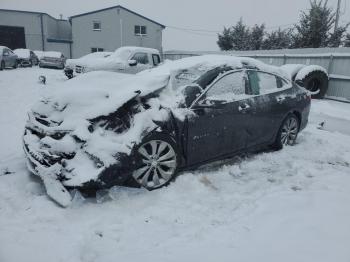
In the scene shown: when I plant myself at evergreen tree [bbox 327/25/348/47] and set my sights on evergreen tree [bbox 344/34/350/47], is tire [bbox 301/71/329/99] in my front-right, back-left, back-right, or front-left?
back-right

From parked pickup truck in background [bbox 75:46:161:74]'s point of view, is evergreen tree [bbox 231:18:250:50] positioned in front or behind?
behind

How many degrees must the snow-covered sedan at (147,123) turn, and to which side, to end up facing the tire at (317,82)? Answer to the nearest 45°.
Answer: approximately 180°

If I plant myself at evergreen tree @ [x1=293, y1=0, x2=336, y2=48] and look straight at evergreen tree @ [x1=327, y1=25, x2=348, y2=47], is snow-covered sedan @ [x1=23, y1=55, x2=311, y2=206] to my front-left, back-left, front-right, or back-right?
back-right

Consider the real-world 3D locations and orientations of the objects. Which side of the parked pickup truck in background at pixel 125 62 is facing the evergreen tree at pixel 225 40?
back

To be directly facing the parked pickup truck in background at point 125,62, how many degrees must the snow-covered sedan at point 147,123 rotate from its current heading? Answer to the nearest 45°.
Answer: approximately 135° to its right

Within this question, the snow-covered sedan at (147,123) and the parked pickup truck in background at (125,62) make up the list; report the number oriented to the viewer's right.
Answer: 0

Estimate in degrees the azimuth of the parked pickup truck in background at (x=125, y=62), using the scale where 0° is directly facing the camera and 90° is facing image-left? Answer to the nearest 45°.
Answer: approximately 45°

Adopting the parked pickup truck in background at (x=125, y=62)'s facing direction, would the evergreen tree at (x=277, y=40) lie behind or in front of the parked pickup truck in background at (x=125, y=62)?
behind

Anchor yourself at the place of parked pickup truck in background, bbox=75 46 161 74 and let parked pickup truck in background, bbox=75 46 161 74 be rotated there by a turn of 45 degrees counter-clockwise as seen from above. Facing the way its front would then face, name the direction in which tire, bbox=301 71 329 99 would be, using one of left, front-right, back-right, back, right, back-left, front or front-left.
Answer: left

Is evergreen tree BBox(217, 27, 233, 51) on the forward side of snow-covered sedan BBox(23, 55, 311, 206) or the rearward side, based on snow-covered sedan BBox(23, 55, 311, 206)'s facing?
on the rearward side
